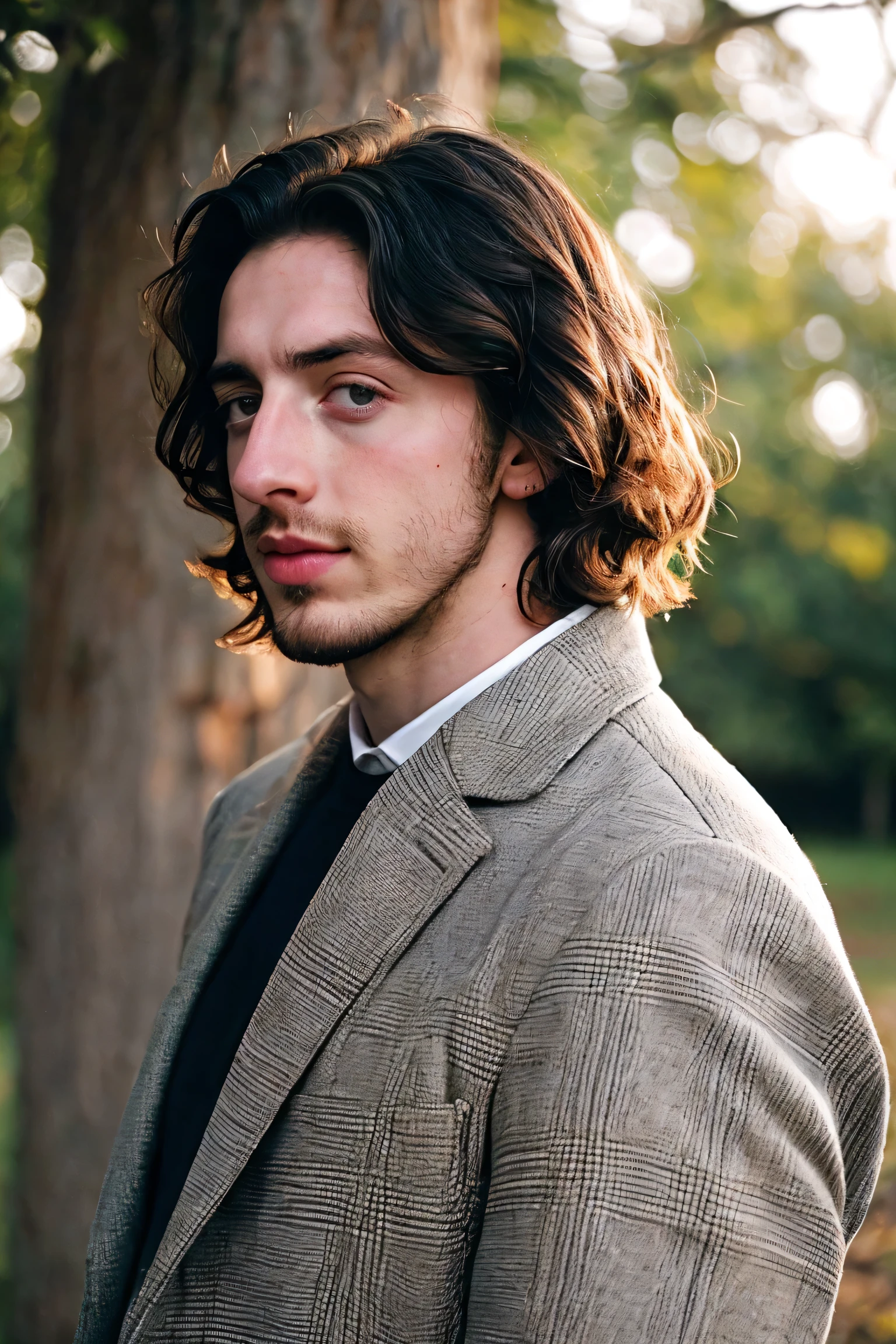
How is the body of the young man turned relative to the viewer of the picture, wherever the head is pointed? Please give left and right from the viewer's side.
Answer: facing the viewer and to the left of the viewer

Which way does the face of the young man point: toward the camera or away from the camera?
toward the camera

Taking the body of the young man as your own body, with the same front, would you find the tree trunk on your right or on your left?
on your right
